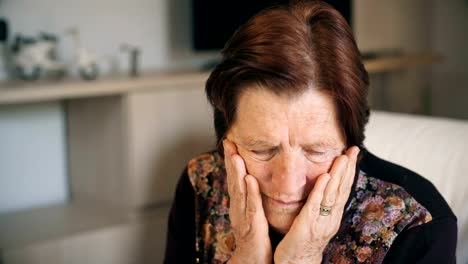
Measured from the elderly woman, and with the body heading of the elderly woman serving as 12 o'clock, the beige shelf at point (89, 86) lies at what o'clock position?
The beige shelf is roughly at 5 o'clock from the elderly woman.

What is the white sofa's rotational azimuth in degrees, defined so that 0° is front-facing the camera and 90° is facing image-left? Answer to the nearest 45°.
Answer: approximately 45°

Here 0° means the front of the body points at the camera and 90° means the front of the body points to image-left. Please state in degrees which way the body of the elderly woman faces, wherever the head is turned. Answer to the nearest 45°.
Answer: approximately 0°
